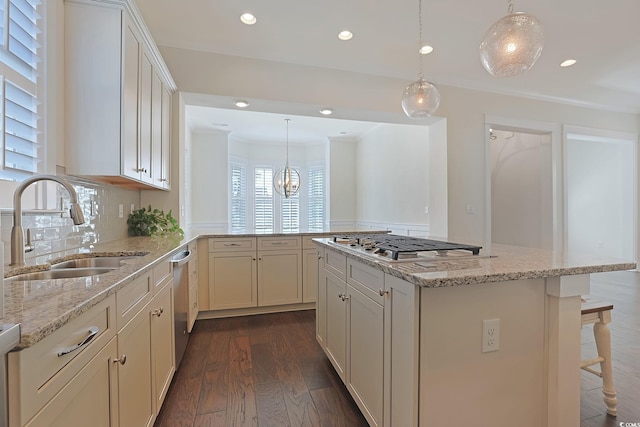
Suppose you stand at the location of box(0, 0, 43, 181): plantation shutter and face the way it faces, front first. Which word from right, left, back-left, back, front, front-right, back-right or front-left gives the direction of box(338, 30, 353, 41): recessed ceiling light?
front-left

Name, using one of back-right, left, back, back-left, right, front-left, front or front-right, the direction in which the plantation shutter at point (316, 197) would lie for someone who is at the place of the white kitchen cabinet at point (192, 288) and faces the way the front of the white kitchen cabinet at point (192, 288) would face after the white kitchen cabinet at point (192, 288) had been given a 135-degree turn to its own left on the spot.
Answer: right

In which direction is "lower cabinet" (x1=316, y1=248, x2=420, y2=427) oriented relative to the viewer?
to the viewer's left

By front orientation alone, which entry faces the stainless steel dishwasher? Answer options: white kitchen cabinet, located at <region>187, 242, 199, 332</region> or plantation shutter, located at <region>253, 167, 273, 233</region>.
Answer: the plantation shutter

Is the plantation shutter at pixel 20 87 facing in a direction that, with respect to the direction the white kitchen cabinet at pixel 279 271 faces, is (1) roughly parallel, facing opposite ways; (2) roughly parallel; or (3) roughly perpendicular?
roughly perpendicular

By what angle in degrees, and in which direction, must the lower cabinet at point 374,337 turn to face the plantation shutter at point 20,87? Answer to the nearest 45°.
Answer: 0° — it already faces it

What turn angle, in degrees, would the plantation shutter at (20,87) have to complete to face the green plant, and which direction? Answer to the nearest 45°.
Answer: approximately 90° to its left

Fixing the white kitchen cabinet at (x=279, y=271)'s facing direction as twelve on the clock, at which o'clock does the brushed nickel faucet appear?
The brushed nickel faucet is roughly at 1 o'clock from the white kitchen cabinet.

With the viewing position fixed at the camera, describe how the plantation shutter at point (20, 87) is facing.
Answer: facing the viewer and to the right of the viewer

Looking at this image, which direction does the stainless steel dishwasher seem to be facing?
to the viewer's right

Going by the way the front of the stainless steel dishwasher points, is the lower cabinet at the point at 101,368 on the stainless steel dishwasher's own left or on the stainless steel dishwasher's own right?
on the stainless steel dishwasher's own right

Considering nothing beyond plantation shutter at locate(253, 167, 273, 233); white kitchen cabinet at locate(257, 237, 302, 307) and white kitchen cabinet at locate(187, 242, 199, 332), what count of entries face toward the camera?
2

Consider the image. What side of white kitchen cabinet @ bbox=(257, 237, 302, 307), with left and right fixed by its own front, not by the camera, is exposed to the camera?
front

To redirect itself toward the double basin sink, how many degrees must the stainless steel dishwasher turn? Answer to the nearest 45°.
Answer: approximately 135° to its right

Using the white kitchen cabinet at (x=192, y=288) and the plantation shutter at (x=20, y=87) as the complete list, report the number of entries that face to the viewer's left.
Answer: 0

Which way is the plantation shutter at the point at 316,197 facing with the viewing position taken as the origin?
facing the viewer and to the left of the viewer

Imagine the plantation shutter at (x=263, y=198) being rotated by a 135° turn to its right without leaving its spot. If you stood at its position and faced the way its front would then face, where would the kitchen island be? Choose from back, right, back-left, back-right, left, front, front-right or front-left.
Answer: back-left

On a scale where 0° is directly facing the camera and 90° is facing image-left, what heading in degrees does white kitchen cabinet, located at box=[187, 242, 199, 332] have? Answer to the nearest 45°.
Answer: approximately 270°
